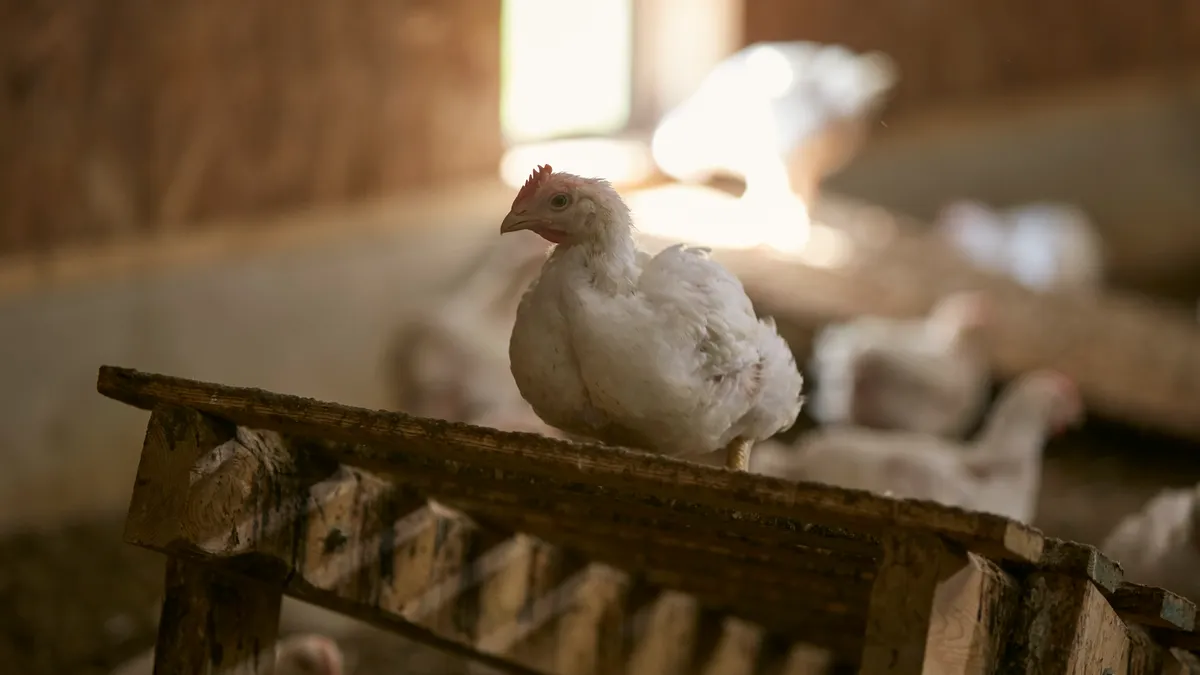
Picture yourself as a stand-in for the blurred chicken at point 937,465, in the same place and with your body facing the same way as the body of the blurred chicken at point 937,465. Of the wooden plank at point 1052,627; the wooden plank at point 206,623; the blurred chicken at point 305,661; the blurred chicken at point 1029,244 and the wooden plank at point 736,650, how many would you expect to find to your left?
1

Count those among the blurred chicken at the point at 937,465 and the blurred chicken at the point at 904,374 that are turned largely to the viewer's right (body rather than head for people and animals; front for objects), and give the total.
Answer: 2

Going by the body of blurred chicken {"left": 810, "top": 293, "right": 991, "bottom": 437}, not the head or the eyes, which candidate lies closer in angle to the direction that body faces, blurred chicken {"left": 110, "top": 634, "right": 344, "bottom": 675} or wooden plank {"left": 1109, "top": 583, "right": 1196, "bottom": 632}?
the wooden plank

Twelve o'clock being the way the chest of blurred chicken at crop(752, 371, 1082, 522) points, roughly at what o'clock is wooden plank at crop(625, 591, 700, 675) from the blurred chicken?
The wooden plank is roughly at 4 o'clock from the blurred chicken.

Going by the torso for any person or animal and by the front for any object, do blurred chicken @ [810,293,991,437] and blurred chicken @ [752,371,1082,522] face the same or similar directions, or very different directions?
same or similar directions

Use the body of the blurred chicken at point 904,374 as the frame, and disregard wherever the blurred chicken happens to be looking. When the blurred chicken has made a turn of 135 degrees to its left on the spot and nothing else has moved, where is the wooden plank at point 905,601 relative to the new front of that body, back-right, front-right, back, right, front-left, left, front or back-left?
back-left

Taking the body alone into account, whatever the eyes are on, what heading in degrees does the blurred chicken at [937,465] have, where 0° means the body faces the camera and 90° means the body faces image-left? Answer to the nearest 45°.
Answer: approximately 270°

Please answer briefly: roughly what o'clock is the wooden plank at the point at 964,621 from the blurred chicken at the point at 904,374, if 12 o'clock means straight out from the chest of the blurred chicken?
The wooden plank is roughly at 3 o'clock from the blurred chicken.

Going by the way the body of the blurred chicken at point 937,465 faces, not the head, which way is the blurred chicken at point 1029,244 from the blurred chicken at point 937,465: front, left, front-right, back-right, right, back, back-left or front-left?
left

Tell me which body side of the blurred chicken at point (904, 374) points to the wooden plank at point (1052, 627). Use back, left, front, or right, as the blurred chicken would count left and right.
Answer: right

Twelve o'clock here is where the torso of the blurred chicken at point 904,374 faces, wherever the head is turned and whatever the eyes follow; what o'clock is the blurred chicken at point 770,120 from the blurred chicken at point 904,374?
the blurred chicken at point 770,120 is roughly at 8 o'clock from the blurred chicken at point 904,374.

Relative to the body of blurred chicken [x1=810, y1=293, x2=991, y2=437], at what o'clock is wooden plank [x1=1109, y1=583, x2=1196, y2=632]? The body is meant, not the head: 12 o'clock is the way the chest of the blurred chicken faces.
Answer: The wooden plank is roughly at 3 o'clock from the blurred chicken.

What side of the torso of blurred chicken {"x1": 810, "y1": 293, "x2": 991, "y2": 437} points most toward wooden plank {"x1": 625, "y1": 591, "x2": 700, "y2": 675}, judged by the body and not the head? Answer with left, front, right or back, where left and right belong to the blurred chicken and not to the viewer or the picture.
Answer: right

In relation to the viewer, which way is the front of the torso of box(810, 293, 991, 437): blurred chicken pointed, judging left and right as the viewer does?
facing to the right of the viewer
